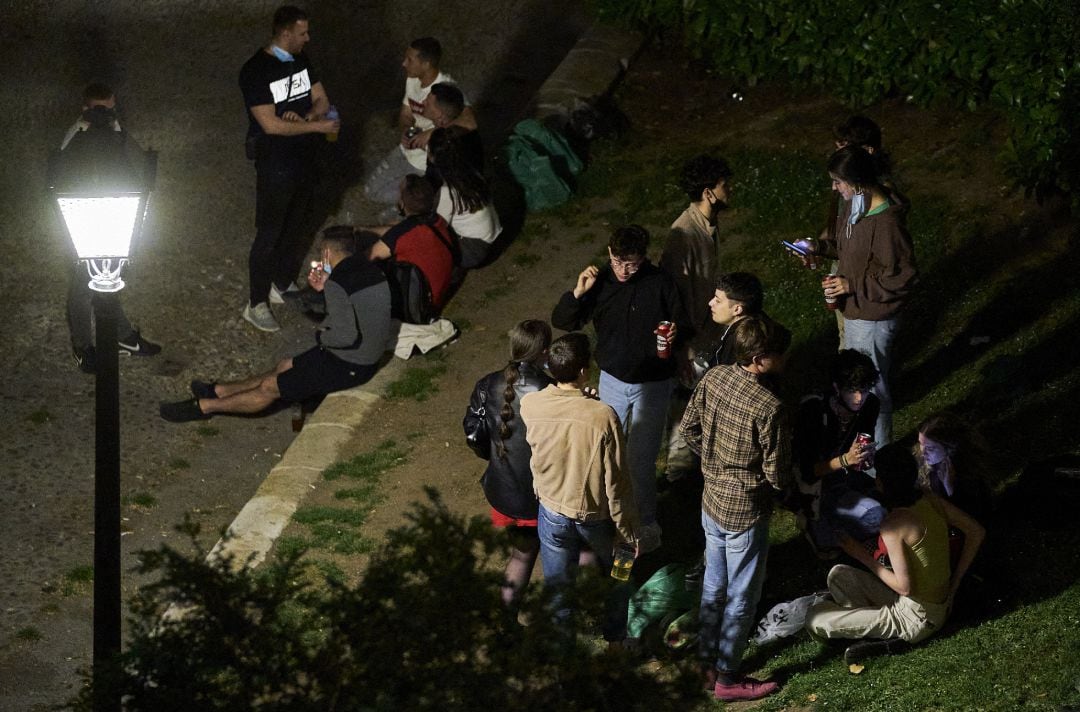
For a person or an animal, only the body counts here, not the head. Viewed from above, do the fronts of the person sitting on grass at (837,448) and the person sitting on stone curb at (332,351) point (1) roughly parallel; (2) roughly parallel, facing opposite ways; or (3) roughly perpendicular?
roughly perpendicular

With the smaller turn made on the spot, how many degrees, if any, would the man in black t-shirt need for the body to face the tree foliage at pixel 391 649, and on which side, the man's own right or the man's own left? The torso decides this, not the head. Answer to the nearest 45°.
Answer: approximately 45° to the man's own right

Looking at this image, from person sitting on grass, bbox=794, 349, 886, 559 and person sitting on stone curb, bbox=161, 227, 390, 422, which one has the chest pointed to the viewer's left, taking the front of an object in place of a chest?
person sitting on stone curb, bbox=161, 227, 390, 422

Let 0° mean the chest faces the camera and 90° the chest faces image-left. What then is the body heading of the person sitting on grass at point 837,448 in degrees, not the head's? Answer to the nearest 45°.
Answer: approximately 315°

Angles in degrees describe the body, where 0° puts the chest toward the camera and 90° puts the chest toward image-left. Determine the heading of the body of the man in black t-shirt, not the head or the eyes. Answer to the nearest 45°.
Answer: approximately 315°

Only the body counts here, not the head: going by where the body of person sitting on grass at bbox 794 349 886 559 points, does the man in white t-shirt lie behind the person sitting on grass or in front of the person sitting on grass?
behind

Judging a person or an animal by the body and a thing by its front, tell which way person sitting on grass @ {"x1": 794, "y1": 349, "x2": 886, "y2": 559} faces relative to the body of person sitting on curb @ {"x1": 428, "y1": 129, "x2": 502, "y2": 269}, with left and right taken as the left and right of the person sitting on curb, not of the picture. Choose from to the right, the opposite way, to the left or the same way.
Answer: the opposite way

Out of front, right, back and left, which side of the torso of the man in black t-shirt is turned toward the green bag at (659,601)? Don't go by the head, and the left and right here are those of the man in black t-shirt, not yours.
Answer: front

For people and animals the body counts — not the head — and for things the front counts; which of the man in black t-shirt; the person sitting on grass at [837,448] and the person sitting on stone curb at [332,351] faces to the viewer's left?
the person sitting on stone curb at [332,351]
